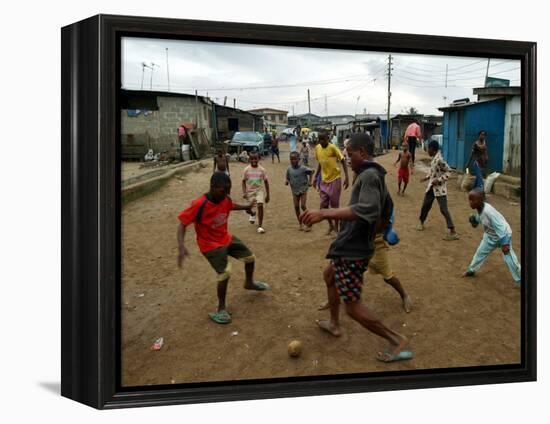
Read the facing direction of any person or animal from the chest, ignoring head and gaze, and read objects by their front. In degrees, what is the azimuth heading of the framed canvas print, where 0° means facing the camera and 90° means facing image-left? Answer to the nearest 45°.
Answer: approximately 315°
